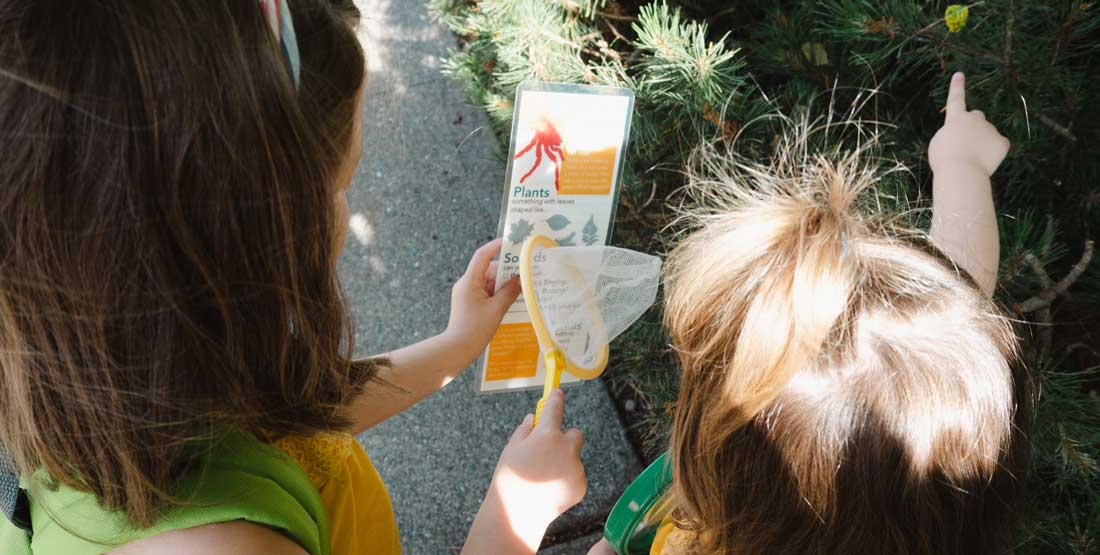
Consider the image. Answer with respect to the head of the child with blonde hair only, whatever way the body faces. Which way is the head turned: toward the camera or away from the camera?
away from the camera

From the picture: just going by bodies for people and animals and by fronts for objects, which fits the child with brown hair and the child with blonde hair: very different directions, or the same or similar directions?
same or similar directions

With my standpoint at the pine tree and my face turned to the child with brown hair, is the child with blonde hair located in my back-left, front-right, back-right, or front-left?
front-left

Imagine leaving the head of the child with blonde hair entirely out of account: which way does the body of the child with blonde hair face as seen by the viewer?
away from the camera

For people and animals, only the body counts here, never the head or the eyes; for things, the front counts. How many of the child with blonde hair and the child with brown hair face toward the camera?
0

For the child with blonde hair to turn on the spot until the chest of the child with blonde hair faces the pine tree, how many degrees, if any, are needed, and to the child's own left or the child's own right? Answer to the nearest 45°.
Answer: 0° — they already face it

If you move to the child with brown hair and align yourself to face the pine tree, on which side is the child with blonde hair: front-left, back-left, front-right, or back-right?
front-right

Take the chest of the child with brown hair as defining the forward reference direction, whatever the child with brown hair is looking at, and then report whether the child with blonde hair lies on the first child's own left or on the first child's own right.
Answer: on the first child's own right

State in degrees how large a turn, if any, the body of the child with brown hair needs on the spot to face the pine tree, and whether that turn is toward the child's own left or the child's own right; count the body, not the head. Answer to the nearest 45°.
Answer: approximately 45° to the child's own right

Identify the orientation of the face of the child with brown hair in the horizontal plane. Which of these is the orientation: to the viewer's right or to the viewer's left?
to the viewer's right

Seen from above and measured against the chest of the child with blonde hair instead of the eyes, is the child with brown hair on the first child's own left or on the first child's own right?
on the first child's own left

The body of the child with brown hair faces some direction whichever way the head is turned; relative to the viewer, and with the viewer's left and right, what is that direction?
facing away from the viewer and to the right of the viewer

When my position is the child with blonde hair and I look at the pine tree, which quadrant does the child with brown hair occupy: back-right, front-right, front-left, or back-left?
back-left

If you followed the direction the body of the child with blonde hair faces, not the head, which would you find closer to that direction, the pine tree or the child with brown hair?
the pine tree
